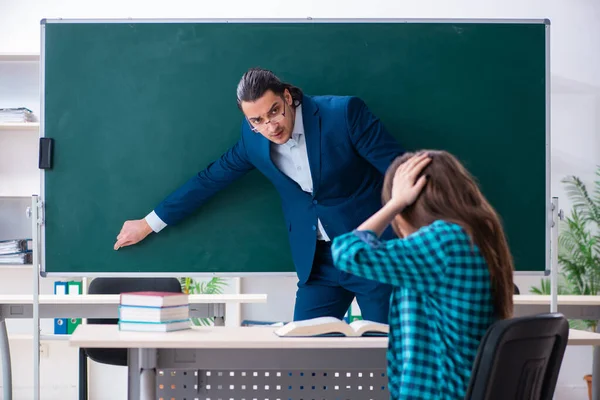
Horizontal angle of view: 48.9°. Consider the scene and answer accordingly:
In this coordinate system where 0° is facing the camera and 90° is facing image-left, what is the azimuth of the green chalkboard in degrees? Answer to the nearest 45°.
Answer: approximately 0°

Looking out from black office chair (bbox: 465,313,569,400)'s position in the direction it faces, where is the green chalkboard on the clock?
The green chalkboard is roughly at 12 o'clock from the black office chair.

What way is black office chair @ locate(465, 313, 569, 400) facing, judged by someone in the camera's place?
facing away from the viewer and to the left of the viewer

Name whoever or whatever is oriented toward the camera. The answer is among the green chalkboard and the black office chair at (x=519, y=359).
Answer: the green chalkboard

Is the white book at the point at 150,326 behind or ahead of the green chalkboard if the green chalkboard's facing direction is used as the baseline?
ahead

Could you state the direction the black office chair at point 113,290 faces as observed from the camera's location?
facing the viewer

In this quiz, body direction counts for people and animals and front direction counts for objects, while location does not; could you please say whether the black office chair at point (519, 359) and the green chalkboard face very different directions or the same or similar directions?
very different directions

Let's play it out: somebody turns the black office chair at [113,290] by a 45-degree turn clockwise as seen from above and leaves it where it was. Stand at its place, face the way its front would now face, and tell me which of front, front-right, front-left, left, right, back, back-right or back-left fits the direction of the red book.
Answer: front-left

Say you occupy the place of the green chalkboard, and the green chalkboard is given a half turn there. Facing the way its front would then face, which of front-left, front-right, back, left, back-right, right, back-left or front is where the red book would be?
back

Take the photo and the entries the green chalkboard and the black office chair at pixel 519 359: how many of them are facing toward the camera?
1

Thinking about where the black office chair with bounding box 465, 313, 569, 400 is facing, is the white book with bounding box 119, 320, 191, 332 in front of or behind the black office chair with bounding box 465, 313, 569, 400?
in front

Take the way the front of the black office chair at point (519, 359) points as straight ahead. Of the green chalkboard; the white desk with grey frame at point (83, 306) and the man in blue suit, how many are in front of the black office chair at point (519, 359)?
3

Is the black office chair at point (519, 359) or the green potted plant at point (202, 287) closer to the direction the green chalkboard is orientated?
the black office chair

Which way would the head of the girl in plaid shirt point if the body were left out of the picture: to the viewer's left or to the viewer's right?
to the viewer's left

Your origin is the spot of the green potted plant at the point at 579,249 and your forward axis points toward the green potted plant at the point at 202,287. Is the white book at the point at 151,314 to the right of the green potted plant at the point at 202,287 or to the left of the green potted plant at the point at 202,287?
left
